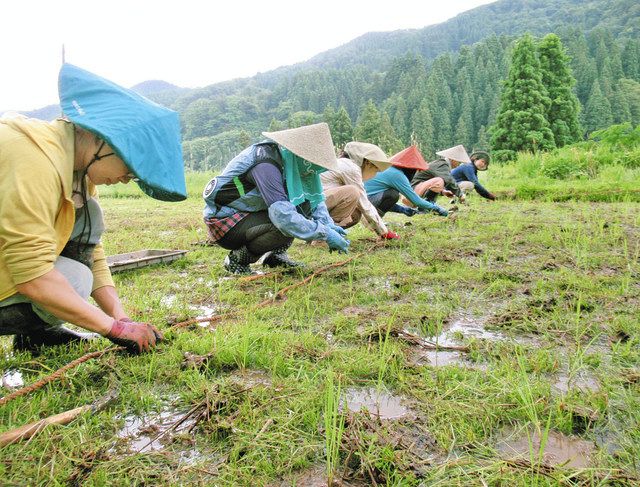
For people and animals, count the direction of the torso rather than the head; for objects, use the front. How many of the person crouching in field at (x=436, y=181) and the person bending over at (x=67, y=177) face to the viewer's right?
2

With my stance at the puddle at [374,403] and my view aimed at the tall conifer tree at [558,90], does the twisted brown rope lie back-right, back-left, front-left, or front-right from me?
back-left

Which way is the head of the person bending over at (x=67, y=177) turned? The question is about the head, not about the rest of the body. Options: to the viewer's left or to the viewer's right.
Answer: to the viewer's right

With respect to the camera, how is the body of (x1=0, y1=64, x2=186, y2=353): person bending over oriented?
to the viewer's right

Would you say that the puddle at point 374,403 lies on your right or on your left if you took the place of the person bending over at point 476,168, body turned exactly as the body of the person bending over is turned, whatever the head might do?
on your right

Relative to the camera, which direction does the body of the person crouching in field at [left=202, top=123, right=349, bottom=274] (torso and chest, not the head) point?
to the viewer's right

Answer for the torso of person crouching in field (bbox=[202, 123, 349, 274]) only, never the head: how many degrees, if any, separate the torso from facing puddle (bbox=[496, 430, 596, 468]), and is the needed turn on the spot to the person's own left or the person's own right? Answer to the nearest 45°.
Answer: approximately 90° to the person's own right

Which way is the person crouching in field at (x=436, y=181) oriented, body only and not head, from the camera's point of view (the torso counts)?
to the viewer's right

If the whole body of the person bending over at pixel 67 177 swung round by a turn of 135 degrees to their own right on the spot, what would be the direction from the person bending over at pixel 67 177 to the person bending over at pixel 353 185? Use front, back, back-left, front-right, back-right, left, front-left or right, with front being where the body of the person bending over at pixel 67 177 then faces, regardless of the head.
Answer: back

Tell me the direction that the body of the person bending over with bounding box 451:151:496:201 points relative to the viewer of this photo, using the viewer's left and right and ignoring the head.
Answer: facing the viewer and to the right of the viewer

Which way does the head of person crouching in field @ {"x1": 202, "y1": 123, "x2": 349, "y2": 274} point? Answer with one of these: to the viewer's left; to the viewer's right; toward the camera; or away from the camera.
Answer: to the viewer's right

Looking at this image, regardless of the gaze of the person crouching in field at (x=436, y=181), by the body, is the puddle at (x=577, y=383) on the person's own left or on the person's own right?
on the person's own right
